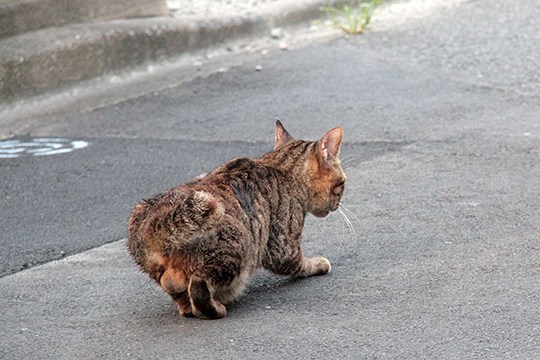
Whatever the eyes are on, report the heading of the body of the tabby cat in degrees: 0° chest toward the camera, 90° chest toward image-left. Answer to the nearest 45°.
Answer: approximately 225°

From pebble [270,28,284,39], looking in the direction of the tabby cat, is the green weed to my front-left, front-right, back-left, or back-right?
back-left

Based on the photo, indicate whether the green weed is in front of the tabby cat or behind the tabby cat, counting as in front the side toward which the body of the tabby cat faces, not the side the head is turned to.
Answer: in front

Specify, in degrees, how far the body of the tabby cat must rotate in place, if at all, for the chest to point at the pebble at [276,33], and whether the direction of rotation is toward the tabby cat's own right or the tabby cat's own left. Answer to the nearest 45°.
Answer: approximately 45° to the tabby cat's own left
